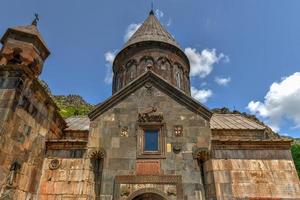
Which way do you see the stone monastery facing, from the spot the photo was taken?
facing the viewer
